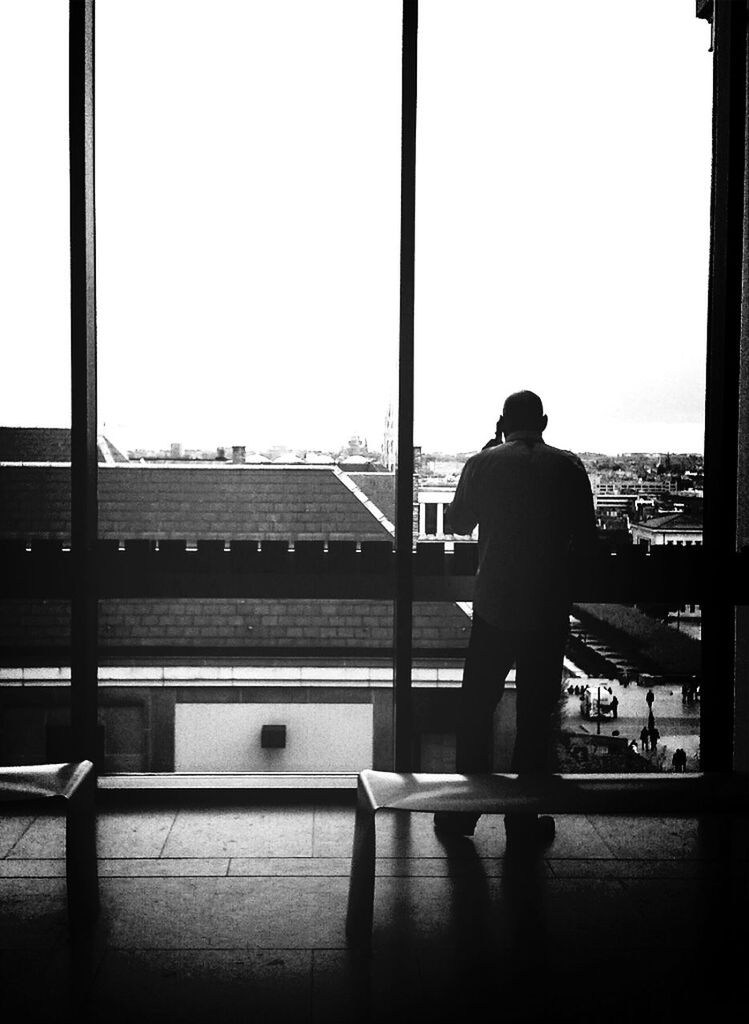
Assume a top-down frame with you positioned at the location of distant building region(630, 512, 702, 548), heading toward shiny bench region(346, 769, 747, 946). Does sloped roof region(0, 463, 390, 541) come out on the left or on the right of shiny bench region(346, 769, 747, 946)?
right

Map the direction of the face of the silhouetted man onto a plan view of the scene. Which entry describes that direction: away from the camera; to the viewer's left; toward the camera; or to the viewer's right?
away from the camera

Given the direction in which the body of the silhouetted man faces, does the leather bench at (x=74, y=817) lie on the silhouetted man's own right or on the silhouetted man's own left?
on the silhouetted man's own left

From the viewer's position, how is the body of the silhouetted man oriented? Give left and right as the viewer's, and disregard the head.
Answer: facing away from the viewer

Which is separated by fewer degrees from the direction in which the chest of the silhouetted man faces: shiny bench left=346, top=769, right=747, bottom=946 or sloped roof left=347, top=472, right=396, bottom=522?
the sloped roof

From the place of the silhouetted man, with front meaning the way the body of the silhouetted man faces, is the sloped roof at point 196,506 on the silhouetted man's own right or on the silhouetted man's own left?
on the silhouetted man's own left

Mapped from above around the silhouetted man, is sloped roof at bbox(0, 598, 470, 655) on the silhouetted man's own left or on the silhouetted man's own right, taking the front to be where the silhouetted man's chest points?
on the silhouetted man's own left
